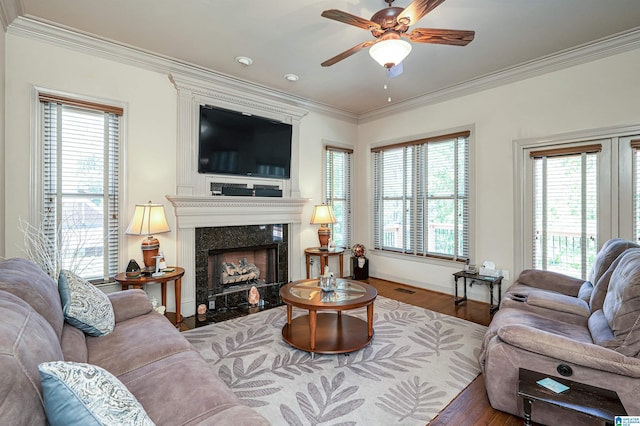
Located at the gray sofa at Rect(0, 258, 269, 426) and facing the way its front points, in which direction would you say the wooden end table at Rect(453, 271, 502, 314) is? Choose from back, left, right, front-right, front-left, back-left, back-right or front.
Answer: front

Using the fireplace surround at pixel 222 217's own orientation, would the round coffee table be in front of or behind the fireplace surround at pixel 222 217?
in front

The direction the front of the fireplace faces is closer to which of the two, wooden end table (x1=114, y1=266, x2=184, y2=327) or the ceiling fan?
the ceiling fan

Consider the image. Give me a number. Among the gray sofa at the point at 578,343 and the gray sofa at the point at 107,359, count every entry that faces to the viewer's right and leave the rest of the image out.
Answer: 1

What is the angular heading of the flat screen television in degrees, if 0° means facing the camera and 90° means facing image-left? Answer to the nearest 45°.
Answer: approximately 315°

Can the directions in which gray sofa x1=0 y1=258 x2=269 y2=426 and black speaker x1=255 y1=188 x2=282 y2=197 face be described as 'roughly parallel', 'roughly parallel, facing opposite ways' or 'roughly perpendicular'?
roughly perpendicular

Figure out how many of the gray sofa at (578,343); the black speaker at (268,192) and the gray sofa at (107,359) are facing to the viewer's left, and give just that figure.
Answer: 1

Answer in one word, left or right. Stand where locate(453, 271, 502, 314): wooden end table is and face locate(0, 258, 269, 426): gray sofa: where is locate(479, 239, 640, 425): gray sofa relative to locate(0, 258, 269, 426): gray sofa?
left

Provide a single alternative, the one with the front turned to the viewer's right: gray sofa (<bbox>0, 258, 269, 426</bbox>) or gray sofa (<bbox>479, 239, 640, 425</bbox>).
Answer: gray sofa (<bbox>0, 258, 269, 426</bbox>)

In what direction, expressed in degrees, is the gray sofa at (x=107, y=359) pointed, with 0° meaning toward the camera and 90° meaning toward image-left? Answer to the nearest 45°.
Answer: approximately 270°
